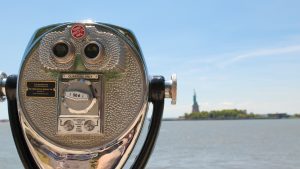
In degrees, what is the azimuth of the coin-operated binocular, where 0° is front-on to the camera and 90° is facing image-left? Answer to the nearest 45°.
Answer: approximately 0°
